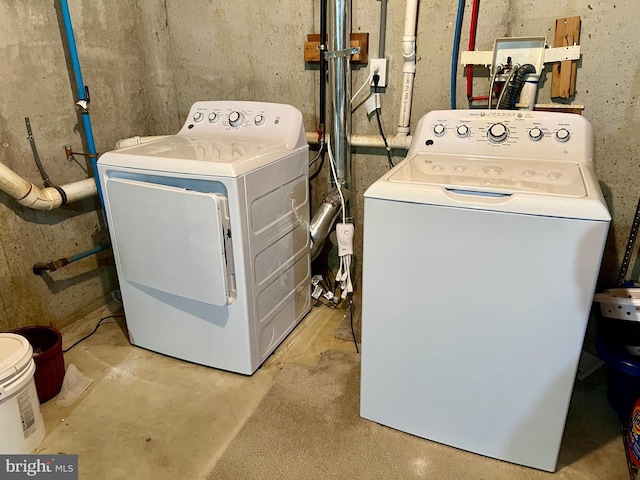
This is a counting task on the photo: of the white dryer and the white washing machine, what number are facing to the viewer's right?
0

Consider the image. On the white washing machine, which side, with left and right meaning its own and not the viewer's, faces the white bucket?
right

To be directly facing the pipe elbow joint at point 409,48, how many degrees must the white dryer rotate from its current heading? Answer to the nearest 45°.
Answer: approximately 135° to its left

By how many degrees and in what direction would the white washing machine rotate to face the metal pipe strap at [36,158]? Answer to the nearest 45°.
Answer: approximately 90° to its right

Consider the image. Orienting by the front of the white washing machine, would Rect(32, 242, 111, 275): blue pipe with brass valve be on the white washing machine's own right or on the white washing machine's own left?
on the white washing machine's own right

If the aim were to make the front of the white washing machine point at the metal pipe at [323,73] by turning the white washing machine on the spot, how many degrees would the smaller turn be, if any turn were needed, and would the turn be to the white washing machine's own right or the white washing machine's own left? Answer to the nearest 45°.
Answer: approximately 135° to the white washing machine's own right

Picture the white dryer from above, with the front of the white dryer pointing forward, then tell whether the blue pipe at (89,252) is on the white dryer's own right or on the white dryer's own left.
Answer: on the white dryer's own right

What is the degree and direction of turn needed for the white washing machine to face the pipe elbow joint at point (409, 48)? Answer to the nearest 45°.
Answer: approximately 135° to its right

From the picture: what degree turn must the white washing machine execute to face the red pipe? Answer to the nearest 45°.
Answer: approximately 180°

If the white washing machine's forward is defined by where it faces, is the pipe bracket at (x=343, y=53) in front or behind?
behind

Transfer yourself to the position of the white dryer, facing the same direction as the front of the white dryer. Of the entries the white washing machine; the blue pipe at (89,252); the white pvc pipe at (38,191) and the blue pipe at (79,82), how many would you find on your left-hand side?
1

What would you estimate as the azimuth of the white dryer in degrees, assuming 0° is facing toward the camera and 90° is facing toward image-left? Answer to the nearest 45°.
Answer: approximately 45°

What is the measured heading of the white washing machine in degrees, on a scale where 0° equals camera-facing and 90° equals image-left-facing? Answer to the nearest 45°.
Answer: approximately 0°

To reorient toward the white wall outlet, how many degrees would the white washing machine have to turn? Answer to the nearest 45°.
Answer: approximately 135° to its right

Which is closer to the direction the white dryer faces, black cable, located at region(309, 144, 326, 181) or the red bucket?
the red bucket

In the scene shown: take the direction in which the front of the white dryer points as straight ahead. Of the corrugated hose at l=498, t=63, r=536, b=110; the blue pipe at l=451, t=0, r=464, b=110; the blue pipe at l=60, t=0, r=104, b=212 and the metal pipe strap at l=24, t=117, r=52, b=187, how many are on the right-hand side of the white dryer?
2
